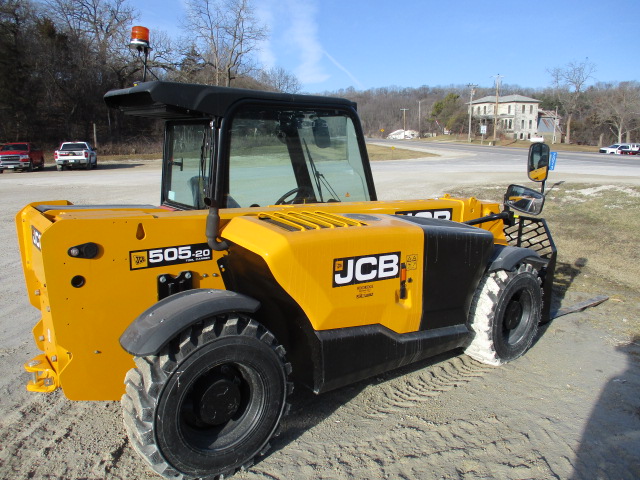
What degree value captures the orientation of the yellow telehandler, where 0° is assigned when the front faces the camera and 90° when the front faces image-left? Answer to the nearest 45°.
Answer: approximately 225°

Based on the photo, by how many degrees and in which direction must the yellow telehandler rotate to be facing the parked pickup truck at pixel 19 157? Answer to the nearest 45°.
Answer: approximately 90° to its left
